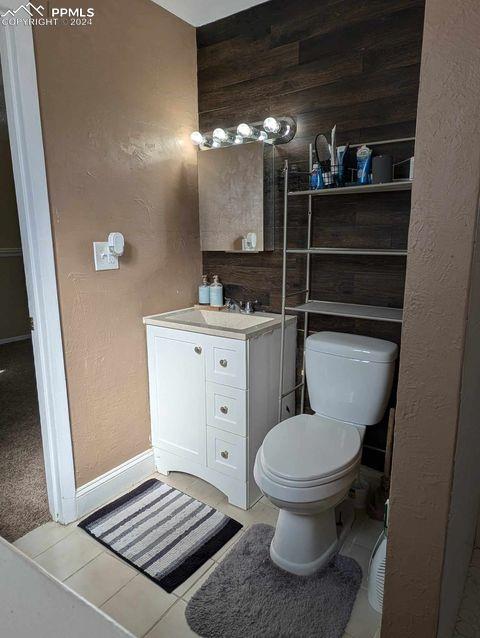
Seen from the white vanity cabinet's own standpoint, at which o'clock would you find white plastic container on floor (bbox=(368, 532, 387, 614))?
The white plastic container on floor is roughly at 9 o'clock from the white vanity cabinet.

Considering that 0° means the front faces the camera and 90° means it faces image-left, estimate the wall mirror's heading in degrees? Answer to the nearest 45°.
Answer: approximately 45°

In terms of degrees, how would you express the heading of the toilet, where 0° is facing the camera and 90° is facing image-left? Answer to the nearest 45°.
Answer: approximately 45°

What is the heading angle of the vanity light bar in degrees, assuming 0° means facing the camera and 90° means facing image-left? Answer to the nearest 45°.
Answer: approximately 45°

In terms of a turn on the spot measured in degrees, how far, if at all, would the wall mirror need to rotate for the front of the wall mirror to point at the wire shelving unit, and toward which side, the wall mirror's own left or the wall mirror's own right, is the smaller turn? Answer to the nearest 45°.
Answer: approximately 90° to the wall mirror's own left

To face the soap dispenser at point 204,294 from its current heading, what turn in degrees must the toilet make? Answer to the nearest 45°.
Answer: approximately 90° to its right
